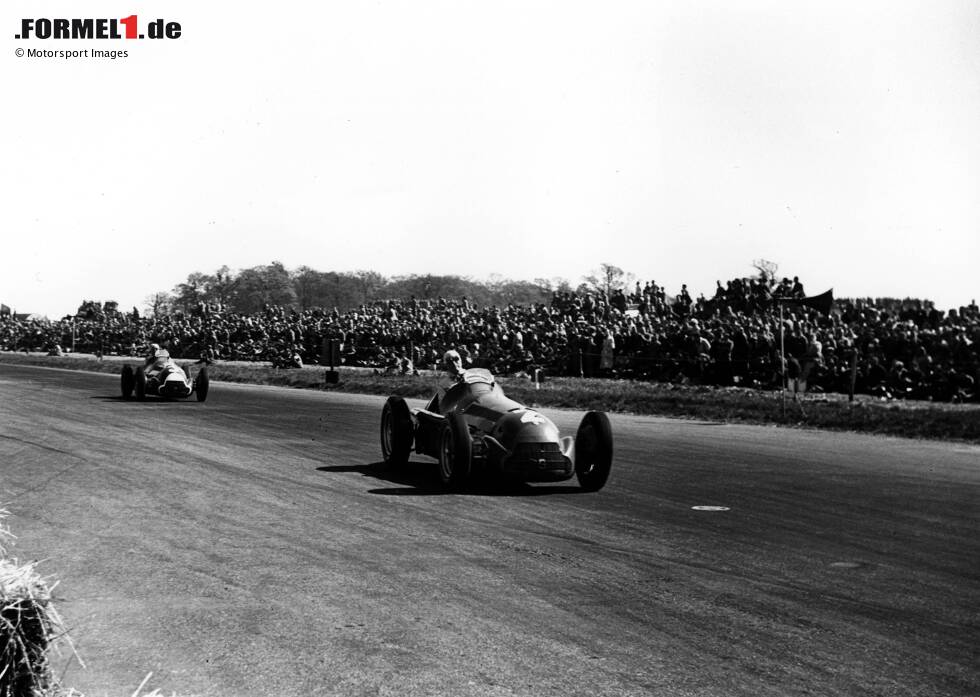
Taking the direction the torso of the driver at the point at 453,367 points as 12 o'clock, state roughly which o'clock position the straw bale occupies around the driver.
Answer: The straw bale is roughly at 2 o'clock from the driver.

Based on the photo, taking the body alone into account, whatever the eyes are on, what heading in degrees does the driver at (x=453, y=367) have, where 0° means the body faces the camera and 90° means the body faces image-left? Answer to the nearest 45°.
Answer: approximately 315°

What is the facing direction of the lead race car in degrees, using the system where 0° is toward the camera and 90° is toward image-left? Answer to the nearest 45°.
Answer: approximately 315°
